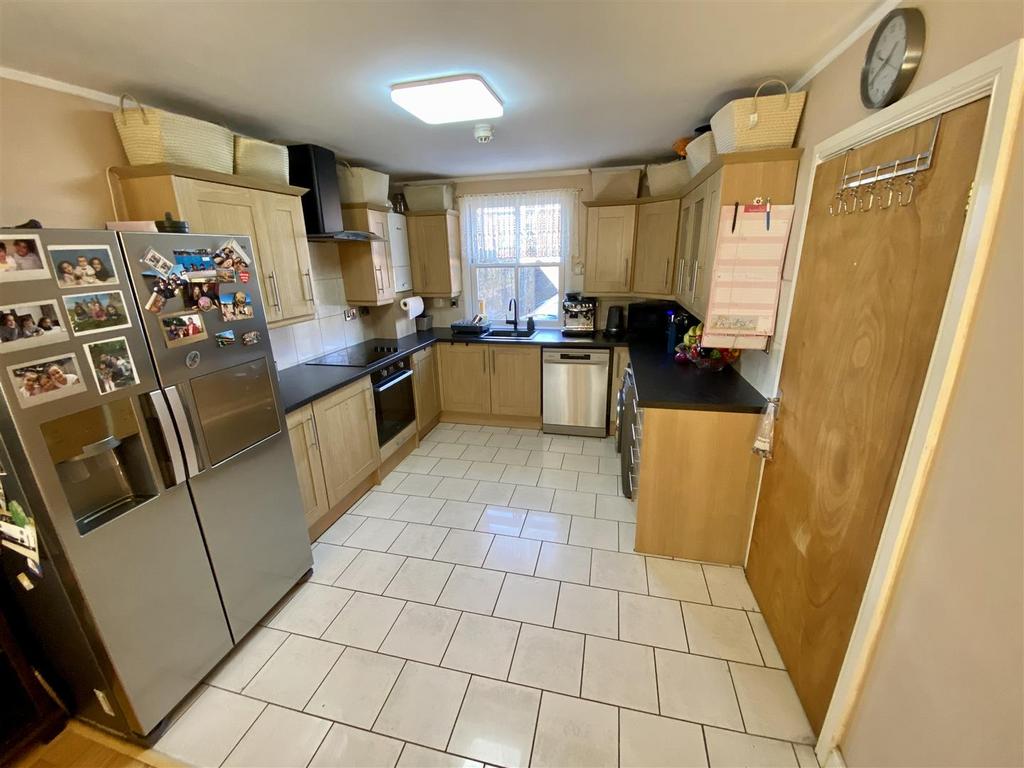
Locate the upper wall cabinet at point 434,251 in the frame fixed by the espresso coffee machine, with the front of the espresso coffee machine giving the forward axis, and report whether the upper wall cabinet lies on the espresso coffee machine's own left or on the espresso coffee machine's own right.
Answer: on the espresso coffee machine's own right

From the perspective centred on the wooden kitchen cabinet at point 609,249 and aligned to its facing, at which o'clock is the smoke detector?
The smoke detector is roughly at 1 o'clock from the wooden kitchen cabinet.

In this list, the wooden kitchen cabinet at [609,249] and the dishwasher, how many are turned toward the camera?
2

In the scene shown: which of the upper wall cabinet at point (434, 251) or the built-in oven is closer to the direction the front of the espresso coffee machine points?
the built-in oven

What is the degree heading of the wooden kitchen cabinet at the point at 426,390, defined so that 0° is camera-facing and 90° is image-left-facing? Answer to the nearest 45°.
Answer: approximately 315°

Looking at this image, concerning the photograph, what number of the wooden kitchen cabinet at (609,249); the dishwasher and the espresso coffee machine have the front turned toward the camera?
3

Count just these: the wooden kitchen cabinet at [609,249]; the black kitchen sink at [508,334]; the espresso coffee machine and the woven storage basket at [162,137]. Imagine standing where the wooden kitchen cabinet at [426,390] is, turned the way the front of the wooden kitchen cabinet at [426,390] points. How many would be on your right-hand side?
1

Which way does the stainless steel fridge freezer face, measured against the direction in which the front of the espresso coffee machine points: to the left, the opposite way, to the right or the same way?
to the left

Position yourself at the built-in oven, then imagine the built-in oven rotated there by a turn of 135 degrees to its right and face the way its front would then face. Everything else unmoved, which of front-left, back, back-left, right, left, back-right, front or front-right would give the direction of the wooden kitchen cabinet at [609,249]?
back

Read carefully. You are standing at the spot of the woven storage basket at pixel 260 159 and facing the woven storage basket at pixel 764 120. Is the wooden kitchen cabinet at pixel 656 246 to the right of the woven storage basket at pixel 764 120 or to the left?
left

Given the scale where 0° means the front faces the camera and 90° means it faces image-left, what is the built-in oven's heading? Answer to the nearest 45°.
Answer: approximately 315°

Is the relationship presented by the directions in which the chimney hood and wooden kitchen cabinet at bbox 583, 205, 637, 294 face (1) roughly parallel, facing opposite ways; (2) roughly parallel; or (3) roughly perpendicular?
roughly perpendicular
